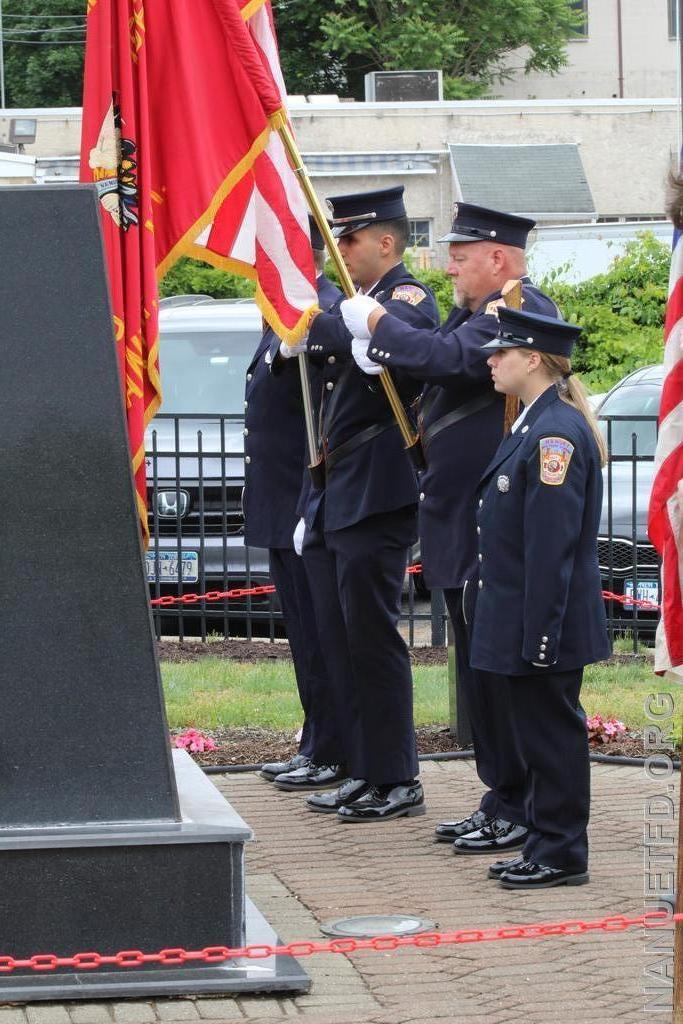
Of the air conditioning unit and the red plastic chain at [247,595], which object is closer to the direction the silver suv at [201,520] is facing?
the red plastic chain

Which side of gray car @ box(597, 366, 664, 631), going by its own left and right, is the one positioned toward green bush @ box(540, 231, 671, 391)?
back

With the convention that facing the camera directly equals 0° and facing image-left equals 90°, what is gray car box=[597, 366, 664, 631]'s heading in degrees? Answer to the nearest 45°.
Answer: approximately 0°

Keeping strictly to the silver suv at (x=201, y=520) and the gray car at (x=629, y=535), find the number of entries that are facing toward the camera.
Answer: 2

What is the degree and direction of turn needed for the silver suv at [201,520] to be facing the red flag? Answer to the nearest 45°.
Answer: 0° — it already faces it

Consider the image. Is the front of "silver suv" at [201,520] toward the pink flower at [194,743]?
yes

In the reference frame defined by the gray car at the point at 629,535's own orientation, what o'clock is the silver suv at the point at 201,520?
the silver suv at the point at 201,520 is roughly at 3 o'clock from the gray car at the point at 629,535.

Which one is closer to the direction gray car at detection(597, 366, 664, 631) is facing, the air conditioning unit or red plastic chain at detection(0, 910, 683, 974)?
the red plastic chain

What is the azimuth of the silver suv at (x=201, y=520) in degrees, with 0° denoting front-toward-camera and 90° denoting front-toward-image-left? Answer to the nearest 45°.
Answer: approximately 0°

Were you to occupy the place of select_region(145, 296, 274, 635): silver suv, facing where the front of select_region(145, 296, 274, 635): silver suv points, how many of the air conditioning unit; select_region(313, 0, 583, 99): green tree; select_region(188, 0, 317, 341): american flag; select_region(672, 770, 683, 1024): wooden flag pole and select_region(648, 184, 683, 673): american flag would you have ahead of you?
3
